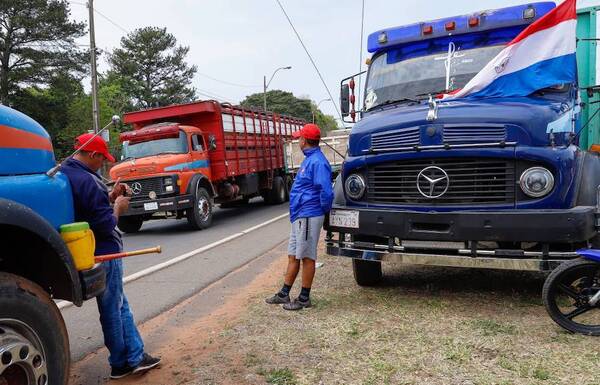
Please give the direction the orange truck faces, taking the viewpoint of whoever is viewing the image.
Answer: facing the viewer and to the left of the viewer

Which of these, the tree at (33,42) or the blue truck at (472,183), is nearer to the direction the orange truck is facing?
the blue truck

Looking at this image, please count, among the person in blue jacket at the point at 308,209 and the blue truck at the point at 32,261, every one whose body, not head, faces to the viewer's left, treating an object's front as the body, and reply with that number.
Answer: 1

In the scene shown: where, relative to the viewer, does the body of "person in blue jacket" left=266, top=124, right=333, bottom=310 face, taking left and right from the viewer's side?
facing to the left of the viewer

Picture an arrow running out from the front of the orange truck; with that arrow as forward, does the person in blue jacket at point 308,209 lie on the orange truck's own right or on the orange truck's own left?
on the orange truck's own left

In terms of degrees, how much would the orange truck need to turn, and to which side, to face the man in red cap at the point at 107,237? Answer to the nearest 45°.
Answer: approximately 45° to its left

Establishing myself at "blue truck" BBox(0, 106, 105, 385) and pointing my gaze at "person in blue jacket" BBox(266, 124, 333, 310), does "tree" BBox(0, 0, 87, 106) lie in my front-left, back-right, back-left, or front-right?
front-left

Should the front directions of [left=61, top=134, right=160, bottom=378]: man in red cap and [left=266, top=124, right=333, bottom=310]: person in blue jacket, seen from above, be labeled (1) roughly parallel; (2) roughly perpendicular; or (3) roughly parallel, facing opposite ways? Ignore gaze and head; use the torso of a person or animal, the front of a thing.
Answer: roughly parallel, facing opposite ways

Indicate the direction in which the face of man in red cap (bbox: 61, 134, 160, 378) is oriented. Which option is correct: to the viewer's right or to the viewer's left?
to the viewer's right

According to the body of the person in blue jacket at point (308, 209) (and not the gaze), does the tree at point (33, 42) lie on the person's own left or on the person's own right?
on the person's own right
